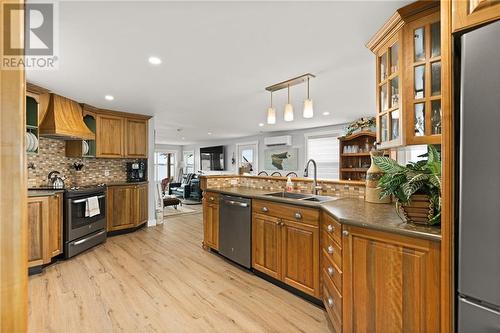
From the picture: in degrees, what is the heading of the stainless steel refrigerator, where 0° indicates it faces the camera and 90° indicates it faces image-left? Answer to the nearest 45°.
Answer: approximately 45°

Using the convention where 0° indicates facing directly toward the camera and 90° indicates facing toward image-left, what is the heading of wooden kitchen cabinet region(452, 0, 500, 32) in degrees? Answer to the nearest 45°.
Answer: approximately 45°

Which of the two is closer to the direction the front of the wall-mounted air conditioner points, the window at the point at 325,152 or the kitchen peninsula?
the kitchen peninsula

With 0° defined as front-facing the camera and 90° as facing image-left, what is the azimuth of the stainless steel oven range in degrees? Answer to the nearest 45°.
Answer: approximately 315°

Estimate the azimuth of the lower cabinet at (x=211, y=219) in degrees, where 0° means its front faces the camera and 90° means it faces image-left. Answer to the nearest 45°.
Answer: approximately 45°

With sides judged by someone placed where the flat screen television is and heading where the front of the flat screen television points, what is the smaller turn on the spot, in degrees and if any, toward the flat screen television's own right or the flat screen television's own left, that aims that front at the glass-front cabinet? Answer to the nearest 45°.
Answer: approximately 45° to the flat screen television's own left

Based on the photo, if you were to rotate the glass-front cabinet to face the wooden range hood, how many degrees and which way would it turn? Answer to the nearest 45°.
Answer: approximately 45° to its right

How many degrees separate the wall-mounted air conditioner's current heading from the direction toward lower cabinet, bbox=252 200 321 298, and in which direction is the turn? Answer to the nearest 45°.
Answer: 0° — it already faces it
